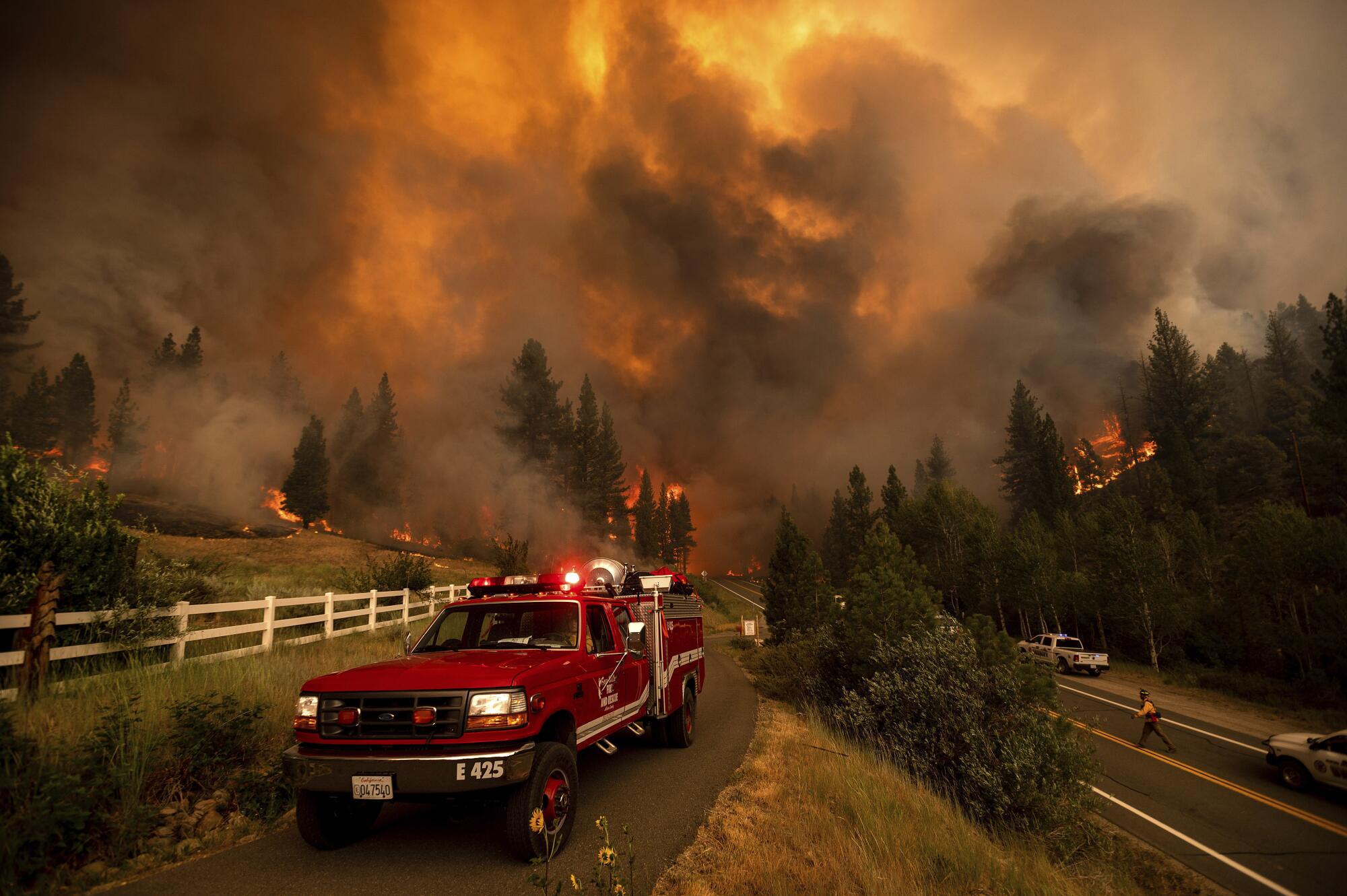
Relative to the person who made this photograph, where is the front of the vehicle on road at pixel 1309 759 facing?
facing away from the viewer and to the left of the viewer

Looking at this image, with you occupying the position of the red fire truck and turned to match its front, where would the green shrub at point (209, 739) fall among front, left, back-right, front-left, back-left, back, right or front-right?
right

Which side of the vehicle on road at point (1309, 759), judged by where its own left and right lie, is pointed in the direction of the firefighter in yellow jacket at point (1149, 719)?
front

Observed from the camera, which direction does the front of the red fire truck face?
facing the viewer and to the left of the viewer

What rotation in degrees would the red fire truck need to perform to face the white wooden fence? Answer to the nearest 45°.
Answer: approximately 90° to its right

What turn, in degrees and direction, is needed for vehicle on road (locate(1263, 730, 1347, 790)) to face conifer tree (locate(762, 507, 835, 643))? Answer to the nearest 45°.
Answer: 0° — it already faces it
